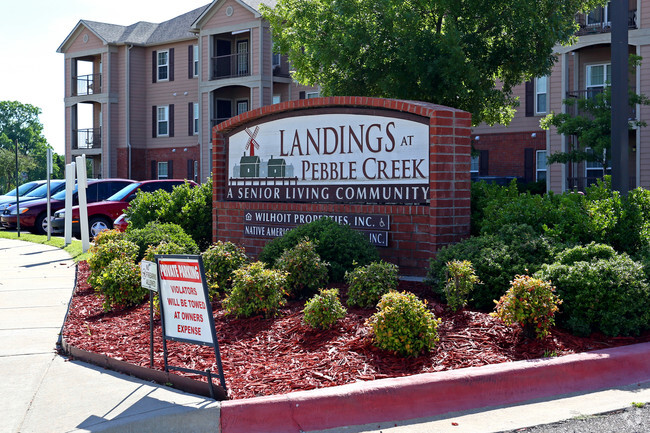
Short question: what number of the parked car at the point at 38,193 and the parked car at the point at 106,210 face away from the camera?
0

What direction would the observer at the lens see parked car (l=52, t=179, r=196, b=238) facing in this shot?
facing the viewer and to the left of the viewer

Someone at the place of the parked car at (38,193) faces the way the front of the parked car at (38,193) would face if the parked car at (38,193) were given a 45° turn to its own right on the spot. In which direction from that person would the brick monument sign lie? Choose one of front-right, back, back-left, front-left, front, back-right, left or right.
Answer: left

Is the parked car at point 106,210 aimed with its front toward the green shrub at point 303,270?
no

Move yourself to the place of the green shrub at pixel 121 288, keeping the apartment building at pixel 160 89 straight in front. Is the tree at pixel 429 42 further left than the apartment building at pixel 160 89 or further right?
right

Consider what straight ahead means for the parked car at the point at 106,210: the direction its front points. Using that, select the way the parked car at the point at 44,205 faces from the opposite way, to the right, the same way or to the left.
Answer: the same way

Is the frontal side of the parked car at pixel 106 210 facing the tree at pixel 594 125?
no

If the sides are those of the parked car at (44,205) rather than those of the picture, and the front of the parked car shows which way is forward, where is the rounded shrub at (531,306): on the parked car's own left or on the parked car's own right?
on the parked car's own left

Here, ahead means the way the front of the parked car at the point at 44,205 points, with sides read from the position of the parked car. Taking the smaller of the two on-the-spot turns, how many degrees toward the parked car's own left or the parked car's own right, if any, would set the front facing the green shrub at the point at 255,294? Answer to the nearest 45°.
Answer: approximately 45° to the parked car's own left

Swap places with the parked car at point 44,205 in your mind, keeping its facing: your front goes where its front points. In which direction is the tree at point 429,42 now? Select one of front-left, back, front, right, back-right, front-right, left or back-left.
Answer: left

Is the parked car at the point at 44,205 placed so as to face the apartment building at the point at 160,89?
no

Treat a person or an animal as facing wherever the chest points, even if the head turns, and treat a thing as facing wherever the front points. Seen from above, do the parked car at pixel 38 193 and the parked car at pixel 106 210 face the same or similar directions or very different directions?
same or similar directions
